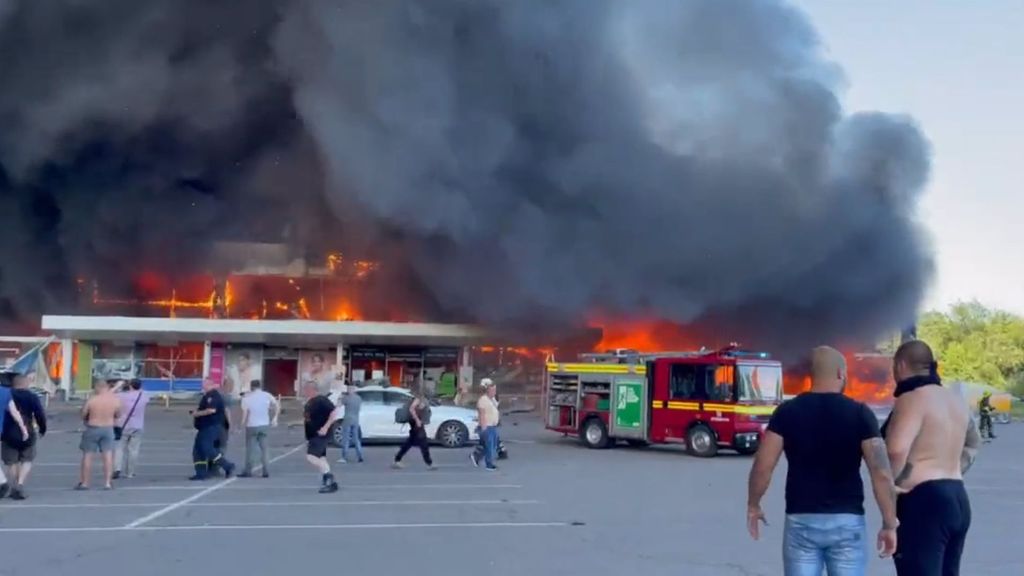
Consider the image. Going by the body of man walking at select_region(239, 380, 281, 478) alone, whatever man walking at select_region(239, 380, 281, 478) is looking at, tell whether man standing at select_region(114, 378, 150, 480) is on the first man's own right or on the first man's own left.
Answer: on the first man's own left

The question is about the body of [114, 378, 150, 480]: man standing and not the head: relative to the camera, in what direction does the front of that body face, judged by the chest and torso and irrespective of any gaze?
away from the camera

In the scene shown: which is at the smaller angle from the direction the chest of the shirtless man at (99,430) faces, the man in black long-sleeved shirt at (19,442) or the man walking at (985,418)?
the man walking

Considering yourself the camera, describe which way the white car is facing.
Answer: facing to the right of the viewer

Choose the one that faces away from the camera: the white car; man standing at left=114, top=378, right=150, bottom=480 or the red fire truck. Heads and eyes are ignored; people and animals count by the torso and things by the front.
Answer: the man standing

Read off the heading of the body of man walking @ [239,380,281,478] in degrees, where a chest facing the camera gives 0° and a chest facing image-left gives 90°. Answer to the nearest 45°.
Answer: approximately 180°

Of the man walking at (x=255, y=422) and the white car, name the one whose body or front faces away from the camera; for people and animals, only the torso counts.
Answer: the man walking

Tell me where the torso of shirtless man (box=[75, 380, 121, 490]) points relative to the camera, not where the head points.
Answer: away from the camera

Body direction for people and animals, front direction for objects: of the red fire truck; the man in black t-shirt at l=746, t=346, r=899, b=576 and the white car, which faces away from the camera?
the man in black t-shirt

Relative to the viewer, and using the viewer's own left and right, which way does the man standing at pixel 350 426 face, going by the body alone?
facing away from the viewer

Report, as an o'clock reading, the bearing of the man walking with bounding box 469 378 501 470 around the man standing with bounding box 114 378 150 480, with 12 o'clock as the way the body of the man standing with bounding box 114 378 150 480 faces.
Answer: the man walking with bounding box 469 378 501 470 is roughly at 3 o'clock from the man standing with bounding box 114 378 150 480.

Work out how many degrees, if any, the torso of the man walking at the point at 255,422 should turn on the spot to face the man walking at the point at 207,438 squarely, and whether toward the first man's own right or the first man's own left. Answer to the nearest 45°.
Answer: approximately 90° to the first man's own left

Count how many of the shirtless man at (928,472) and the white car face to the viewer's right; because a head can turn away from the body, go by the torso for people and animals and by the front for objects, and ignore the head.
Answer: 1

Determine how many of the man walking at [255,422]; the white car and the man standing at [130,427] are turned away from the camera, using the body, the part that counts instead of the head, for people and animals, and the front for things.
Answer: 2

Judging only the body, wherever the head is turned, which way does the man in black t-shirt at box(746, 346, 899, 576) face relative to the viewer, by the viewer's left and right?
facing away from the viewer

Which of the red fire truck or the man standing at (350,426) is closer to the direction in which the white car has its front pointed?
the red fire truck
